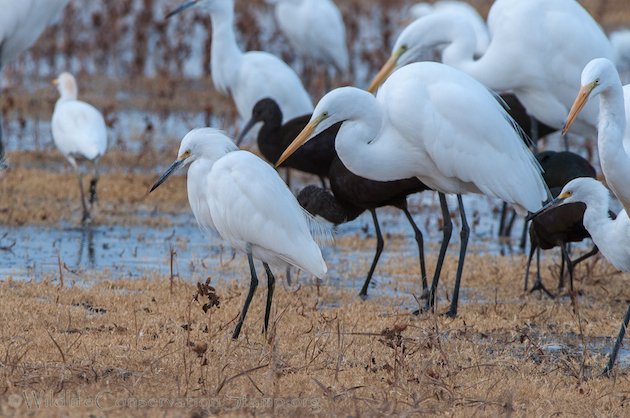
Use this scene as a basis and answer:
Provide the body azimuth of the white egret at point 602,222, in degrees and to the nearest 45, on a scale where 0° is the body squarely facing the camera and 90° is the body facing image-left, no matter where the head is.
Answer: approximately 90°

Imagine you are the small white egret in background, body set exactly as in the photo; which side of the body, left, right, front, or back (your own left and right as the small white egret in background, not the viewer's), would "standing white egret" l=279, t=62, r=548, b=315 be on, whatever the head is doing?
back

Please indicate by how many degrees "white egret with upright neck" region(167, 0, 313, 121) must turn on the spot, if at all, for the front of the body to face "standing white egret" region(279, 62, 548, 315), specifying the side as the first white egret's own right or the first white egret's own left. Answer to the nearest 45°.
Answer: approximately 90° to the first white egret's own left

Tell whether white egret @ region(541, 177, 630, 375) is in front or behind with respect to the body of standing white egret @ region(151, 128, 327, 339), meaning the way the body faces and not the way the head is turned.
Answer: behind

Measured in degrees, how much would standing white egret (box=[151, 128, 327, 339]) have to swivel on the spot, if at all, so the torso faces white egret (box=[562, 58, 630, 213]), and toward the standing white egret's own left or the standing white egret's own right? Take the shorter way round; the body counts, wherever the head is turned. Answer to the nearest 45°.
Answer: approximately 180°

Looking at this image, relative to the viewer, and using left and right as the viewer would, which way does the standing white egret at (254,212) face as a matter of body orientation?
facing to the left of the viewer

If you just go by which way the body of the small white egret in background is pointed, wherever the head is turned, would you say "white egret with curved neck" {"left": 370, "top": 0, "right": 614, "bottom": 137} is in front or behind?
behind

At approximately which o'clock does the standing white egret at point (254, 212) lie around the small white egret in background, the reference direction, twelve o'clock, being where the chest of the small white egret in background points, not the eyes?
The standing white egret is roughly at 7 o'clock from the small white egret in background.

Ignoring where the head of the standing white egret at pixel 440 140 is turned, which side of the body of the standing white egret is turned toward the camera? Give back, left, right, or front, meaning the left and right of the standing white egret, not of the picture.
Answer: left

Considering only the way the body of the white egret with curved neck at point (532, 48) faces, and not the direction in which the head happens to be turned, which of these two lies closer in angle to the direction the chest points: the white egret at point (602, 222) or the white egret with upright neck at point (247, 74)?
the white egret with upright neck

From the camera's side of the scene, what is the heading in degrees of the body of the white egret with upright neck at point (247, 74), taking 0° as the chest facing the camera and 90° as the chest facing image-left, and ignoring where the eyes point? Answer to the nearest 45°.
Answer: approximately 90°

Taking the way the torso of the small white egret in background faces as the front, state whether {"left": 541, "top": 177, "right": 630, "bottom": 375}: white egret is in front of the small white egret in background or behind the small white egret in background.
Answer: behind
